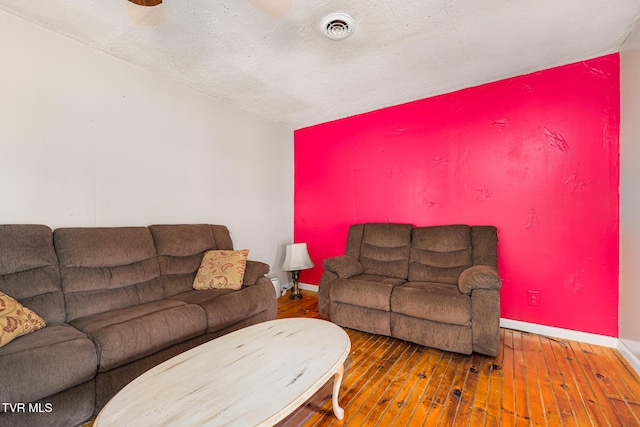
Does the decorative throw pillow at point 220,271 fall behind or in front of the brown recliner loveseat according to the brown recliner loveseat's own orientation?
in front

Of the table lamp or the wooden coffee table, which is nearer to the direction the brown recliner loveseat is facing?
the wooden coffee table

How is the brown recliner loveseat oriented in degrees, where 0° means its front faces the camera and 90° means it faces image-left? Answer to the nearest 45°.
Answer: approximately 45°

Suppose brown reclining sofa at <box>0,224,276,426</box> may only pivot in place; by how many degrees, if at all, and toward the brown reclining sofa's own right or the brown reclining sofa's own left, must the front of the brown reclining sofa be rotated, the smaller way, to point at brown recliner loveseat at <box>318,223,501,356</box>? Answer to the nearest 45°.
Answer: approximately 45° to the brown reclining sofa's own left

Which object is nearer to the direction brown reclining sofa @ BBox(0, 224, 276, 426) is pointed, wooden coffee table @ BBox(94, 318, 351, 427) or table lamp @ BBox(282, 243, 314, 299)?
the wooden coffee table

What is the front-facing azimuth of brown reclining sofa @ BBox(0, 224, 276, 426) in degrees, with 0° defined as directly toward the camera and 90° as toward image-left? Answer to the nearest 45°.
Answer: approximately 315°

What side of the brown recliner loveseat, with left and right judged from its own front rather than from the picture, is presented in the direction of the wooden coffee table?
front

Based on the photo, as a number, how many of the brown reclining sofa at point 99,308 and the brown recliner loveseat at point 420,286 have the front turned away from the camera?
0
